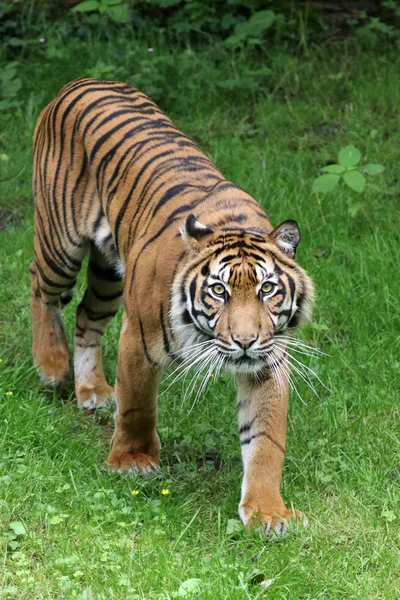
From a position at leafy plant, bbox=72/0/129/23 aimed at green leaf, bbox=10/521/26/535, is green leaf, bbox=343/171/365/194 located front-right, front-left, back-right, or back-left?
front-left

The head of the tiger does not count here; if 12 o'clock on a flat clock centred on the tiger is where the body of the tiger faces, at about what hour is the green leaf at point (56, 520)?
The green leaf is roughly at 2 o'clock from the tiger.

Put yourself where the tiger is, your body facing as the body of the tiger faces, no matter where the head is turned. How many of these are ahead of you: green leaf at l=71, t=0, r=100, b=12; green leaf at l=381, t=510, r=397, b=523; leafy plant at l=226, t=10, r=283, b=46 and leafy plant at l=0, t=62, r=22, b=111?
1

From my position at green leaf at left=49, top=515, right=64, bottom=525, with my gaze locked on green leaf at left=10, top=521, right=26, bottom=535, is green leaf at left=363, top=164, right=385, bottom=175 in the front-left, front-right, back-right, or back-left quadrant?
back-right

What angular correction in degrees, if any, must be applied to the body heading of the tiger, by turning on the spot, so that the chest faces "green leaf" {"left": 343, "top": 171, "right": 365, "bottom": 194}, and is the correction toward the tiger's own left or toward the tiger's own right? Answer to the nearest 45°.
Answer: approximately 90° to the tiger's own left

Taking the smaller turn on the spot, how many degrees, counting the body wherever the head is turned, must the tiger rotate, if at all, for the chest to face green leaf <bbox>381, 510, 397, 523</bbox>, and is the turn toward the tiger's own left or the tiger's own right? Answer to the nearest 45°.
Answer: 0° — it already faces it

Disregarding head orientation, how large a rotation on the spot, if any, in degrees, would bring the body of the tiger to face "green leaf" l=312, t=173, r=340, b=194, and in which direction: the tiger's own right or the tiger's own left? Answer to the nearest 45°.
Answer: approximately 90° to the tiger's own left

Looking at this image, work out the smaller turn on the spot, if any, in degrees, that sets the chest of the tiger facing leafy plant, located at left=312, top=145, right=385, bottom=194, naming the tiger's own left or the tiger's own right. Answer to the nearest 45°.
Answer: approximately 90° to the tiger's own left

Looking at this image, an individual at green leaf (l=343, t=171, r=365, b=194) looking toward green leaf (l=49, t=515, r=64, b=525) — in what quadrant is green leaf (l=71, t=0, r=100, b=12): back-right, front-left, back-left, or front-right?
back-right

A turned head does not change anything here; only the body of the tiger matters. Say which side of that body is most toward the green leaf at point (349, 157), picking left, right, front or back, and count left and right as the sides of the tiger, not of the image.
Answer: left

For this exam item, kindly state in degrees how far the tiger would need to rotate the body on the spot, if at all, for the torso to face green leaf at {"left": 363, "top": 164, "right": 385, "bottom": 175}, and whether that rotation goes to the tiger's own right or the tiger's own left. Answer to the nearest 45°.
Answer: approximately 90° to the tiger's own left

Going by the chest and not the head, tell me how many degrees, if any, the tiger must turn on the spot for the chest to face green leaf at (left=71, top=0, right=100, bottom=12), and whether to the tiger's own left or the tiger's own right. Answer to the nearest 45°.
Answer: approximately 135° to the tiger's own left

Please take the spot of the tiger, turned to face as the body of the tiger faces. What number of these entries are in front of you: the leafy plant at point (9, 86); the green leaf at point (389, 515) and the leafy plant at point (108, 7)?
1

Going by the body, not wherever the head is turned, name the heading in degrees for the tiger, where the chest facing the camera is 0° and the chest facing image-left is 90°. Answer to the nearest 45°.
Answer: approximately 315°

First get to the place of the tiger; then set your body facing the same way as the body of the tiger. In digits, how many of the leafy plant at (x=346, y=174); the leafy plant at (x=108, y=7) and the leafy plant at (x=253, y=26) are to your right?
0

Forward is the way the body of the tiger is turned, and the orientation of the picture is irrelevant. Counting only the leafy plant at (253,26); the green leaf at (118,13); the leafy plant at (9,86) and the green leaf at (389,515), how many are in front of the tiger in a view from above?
1

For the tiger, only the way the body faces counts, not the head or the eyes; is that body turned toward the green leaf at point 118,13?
no

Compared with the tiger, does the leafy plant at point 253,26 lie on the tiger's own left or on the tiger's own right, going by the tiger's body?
on the tiger's own left

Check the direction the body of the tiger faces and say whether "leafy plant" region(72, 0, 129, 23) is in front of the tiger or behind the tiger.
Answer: behind

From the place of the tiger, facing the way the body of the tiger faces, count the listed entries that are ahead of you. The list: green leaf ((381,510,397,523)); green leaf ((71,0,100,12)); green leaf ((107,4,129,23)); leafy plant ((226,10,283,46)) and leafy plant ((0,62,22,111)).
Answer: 1
